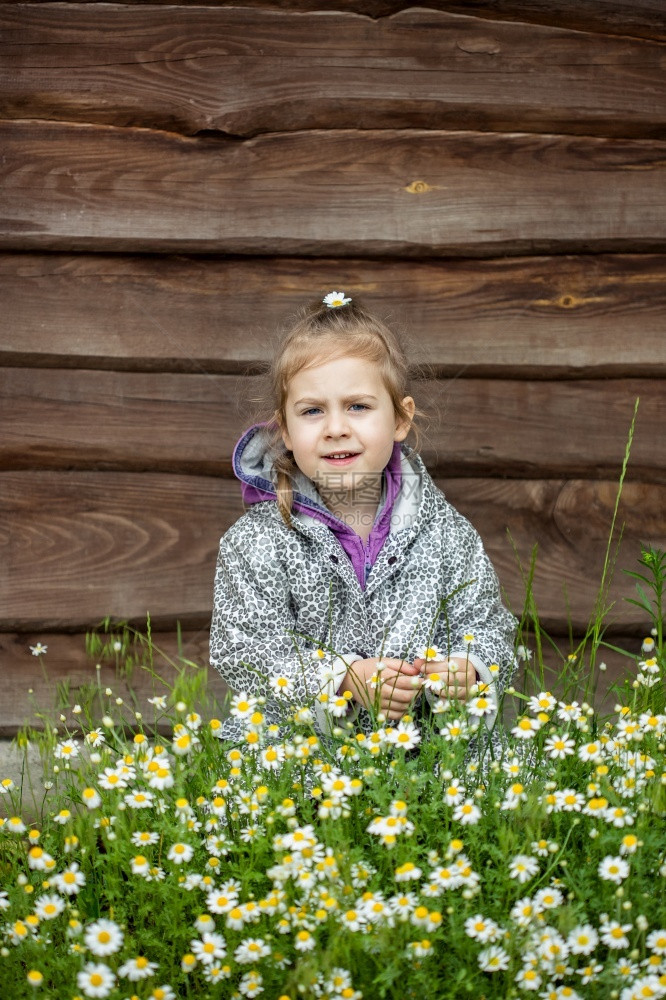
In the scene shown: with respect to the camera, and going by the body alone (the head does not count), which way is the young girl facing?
toward the camera

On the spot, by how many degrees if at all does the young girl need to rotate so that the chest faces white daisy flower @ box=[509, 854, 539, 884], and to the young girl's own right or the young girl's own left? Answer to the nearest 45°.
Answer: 0° — they already face it

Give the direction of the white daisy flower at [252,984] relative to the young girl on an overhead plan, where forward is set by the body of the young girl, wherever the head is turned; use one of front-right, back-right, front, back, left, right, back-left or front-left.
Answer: front

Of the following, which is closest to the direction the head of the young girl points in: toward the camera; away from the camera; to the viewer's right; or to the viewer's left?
toward the camera

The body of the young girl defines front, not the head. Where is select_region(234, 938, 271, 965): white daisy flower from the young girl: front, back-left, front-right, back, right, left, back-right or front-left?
front

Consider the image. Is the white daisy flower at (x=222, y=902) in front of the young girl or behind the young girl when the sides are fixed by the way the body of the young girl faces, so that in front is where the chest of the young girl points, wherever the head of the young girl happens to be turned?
in front

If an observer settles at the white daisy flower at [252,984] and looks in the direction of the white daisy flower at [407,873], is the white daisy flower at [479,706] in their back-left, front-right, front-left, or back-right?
front-left

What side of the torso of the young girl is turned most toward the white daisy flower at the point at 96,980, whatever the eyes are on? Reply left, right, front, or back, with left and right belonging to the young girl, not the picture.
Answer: front

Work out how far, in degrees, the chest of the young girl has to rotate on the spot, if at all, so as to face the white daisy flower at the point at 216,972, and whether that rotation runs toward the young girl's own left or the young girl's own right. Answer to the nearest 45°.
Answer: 0° — they already face it

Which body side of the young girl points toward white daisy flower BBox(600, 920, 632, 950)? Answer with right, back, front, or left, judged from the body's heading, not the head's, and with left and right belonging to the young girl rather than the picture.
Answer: front

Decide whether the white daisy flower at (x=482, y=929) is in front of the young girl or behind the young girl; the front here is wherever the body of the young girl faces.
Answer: in front
